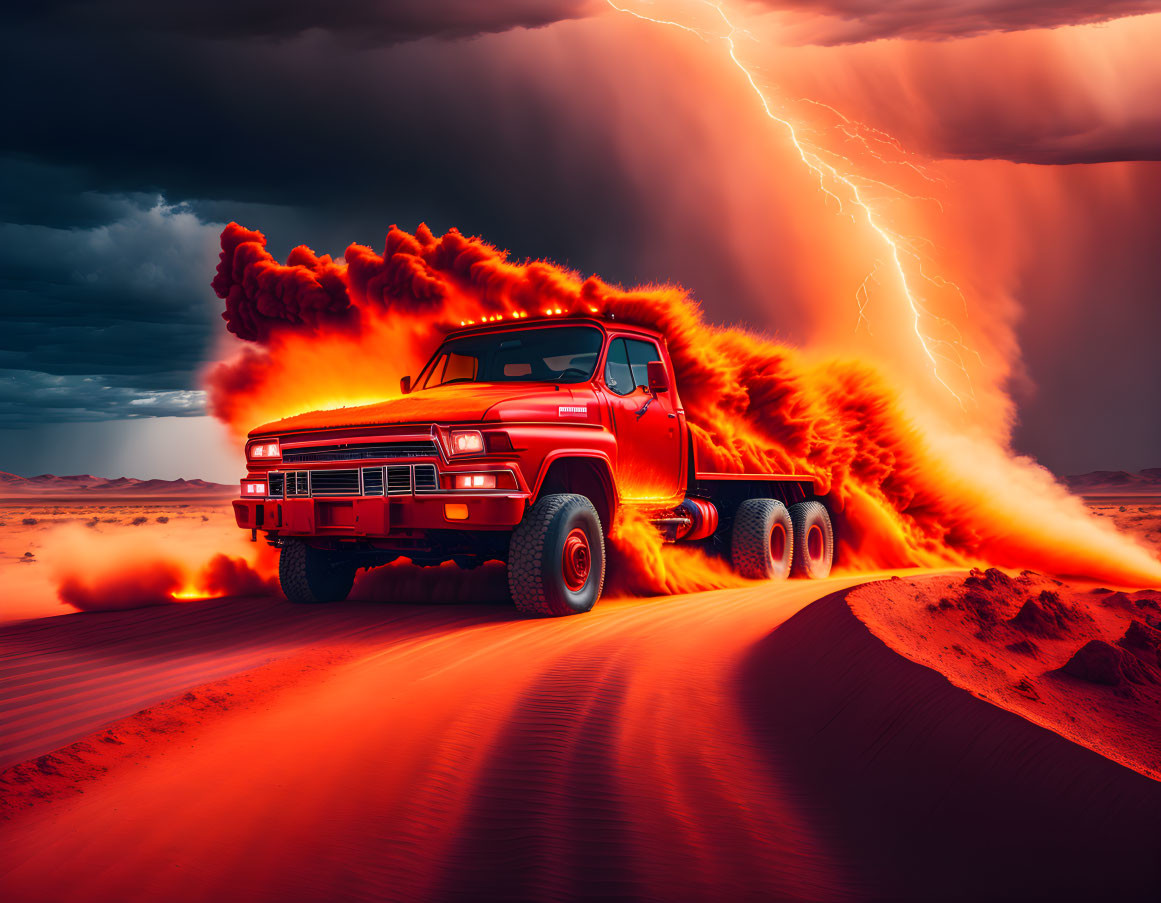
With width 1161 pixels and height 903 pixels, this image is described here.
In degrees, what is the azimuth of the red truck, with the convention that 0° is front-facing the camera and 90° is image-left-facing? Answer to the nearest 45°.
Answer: approximately 45°
